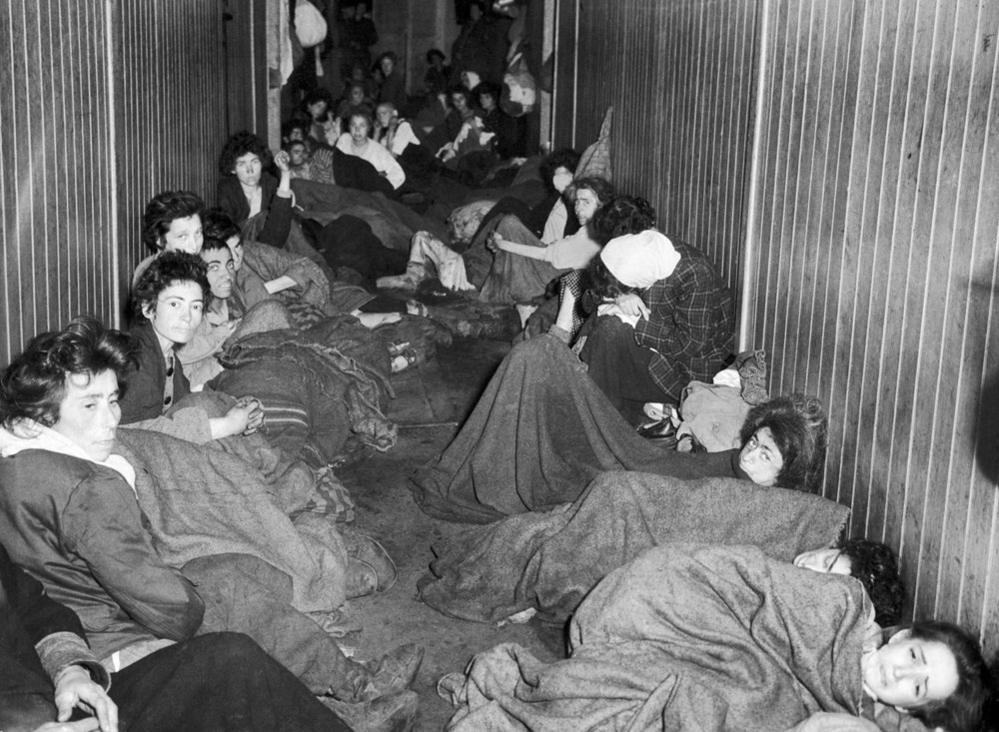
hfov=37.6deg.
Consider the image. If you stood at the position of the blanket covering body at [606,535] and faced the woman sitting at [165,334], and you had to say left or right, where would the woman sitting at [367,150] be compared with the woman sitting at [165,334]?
right

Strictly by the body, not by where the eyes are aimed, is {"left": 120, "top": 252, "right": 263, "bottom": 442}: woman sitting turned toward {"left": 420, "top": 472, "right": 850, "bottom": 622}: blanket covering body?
yes

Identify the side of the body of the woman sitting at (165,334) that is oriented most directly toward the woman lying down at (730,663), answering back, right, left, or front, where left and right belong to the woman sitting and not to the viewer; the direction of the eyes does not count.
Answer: front

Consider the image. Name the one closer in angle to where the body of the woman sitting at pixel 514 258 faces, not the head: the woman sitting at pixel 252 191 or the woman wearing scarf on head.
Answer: the woman sitting

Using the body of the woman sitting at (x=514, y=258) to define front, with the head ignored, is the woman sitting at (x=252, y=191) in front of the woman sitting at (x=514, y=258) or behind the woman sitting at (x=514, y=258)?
in front

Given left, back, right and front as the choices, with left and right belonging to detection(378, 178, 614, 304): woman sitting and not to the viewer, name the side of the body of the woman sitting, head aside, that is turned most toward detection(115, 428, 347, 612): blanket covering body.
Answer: left

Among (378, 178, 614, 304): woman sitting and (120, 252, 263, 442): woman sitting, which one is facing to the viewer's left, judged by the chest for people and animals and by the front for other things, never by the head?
(378, 178, 614, 304): woman sitting

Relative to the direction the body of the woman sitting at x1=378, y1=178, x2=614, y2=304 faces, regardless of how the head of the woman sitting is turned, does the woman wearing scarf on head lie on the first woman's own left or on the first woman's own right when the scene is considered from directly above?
on the first woman's own left

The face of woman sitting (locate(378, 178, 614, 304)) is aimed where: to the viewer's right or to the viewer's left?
to the viewer's left

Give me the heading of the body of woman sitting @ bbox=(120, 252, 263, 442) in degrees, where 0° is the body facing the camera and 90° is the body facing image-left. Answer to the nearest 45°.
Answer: approximately 315°

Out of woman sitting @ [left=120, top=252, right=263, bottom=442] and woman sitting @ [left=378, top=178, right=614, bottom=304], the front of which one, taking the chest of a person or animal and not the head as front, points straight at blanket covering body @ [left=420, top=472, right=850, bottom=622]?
woman sitting @ [left=120, top=252, right=263, bottom=442]

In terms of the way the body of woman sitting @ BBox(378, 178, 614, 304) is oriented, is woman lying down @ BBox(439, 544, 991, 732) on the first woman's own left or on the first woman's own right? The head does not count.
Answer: on the first woman's own left

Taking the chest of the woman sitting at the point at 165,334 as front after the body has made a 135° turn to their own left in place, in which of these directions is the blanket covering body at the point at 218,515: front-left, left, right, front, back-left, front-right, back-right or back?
back

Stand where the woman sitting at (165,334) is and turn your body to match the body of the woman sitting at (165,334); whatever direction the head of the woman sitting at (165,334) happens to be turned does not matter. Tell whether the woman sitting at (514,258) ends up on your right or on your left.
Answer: on your left

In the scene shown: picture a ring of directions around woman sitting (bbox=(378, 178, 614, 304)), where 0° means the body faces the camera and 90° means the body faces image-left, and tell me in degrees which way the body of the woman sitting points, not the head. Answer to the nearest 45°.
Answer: approximately 90°

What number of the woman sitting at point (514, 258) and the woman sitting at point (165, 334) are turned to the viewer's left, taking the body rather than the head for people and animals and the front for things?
1
